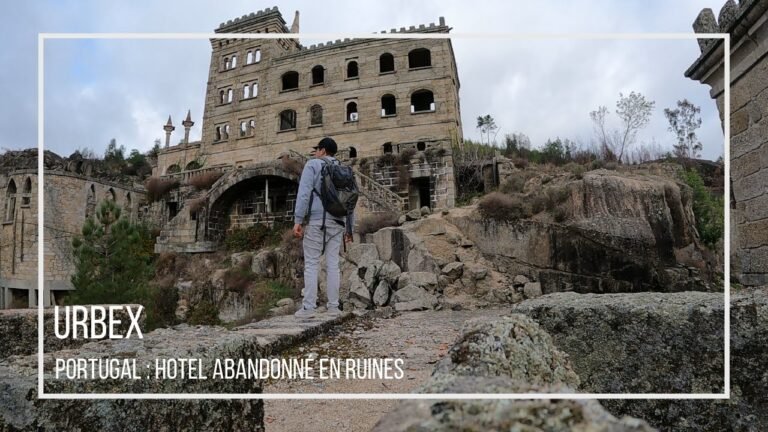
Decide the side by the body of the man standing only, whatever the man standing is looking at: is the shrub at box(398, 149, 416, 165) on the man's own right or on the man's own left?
on the man's own right

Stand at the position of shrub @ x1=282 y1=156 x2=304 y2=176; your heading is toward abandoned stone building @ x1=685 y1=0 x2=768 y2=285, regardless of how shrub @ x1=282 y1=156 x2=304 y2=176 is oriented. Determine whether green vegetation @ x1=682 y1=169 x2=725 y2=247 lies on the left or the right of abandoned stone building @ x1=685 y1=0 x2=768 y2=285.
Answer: left

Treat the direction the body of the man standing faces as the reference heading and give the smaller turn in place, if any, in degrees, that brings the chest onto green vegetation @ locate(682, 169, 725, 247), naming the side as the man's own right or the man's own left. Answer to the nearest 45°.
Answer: approximately 90° to the man's own right

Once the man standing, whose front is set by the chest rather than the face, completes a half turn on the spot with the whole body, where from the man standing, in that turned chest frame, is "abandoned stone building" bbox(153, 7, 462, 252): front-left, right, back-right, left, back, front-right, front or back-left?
back-left

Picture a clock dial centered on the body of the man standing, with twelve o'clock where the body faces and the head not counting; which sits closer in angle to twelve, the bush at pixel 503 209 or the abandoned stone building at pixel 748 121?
the bush

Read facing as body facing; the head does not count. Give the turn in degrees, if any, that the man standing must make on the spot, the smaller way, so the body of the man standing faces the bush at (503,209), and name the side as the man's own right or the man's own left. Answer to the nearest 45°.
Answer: approximately 90° to the man's own right

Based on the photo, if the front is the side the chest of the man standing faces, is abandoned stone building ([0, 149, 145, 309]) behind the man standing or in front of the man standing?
in front

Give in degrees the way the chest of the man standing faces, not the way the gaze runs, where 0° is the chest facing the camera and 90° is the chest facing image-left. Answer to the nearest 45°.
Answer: approximately 135°

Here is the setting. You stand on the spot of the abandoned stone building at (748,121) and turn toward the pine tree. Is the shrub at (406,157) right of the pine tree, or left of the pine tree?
right
